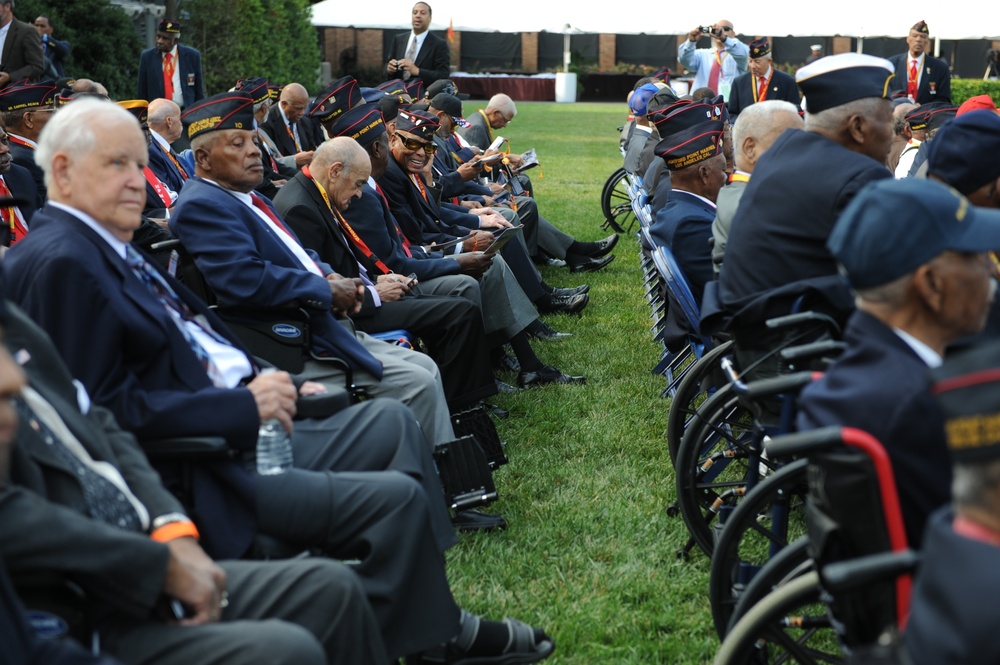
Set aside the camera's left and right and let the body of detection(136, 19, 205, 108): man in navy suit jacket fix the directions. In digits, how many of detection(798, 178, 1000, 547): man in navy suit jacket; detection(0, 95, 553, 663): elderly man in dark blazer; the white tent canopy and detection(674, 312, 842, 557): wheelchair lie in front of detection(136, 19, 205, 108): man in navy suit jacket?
3

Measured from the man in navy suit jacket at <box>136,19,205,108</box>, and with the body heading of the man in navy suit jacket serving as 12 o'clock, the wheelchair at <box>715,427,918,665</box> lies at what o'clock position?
The wheelchair is roughly at 12 o'clock from the man in navy suit jacket.

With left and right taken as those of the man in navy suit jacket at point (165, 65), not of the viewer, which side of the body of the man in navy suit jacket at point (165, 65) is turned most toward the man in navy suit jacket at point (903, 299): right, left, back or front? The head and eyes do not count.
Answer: front

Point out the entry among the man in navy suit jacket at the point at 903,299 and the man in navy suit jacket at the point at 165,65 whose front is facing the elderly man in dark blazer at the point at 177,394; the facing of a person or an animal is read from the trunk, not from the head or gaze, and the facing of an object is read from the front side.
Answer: the man in navy suit jacket at the point at 165,65

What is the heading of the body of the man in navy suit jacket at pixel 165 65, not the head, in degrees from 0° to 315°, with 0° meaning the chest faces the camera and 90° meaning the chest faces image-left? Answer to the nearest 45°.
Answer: approximately 0°

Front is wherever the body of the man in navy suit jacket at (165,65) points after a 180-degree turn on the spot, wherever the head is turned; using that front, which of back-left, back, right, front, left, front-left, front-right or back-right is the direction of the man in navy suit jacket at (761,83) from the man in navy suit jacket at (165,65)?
right
